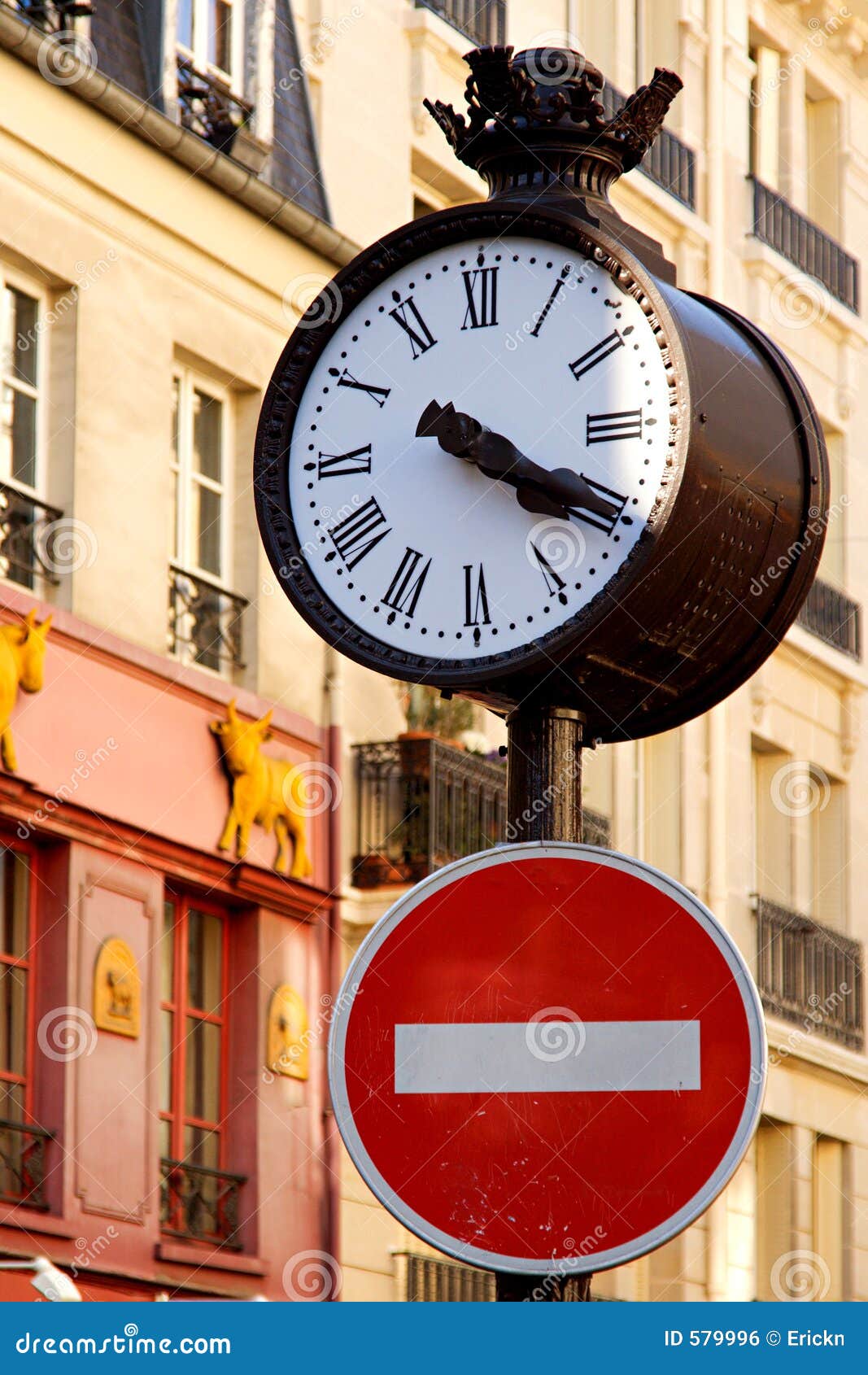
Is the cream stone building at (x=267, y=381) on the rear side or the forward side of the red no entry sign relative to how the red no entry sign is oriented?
on the rear side

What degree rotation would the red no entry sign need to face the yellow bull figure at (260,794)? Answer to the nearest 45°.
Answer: approximately 180°

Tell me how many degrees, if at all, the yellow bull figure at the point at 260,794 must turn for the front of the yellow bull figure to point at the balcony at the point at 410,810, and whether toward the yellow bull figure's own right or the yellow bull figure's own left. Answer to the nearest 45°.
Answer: approximately 180°

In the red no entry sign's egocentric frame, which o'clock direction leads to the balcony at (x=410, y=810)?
The balcony is roughly at 6 o'clock from the red no entry sign.

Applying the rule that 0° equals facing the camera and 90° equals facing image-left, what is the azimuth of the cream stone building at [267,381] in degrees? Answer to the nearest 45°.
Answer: approximately 315°

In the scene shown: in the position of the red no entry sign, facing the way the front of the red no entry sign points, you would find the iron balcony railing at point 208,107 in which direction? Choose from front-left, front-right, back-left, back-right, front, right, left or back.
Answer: back
